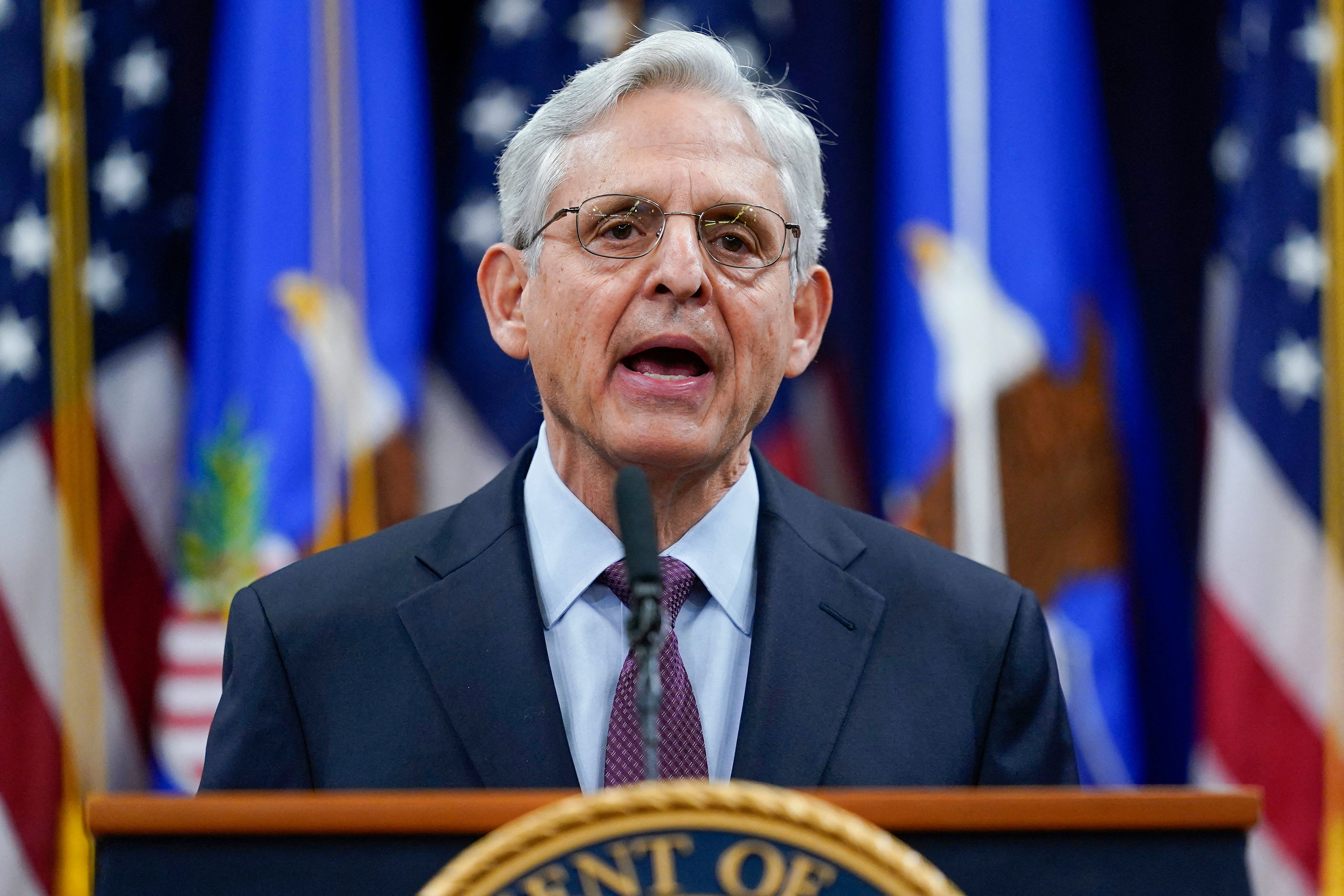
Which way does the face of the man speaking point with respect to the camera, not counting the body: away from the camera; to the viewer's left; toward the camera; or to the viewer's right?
toward the camera

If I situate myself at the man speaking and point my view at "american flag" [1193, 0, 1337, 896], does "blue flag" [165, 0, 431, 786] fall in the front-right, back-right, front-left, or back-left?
front-left

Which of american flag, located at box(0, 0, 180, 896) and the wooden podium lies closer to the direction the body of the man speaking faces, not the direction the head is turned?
the wooden podium

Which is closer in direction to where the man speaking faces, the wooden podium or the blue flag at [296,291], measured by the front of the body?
the wooden podium

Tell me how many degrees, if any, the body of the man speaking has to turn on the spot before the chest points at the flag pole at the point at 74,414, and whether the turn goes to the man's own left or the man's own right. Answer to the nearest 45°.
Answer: approximately 135° to the man's own right

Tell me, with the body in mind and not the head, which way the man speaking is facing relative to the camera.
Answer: toward the camera

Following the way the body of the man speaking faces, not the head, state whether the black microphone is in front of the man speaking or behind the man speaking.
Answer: in front

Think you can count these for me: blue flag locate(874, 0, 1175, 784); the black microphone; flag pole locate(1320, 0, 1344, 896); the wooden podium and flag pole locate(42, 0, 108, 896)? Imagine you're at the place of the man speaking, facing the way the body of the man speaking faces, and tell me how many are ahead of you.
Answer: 2

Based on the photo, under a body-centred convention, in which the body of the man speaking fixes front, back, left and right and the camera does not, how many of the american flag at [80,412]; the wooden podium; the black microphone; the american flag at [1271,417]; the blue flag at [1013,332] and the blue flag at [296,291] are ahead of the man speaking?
2

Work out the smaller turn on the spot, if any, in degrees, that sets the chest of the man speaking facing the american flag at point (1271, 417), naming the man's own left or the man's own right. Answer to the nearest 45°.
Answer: approximately 135° to the man's own left

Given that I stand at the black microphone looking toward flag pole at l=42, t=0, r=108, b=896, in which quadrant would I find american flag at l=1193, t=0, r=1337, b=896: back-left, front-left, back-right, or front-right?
front-right
